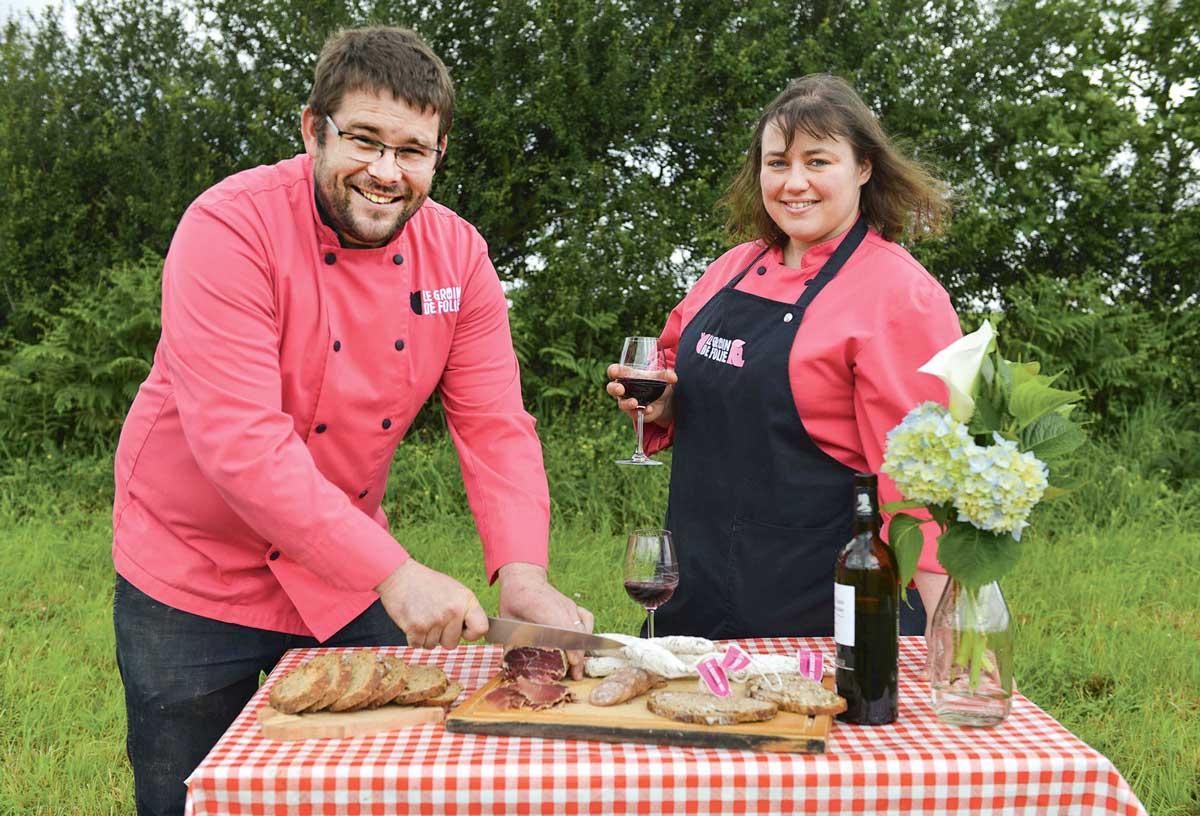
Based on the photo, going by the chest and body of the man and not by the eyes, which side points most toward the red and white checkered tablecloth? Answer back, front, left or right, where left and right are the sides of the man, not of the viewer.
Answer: front

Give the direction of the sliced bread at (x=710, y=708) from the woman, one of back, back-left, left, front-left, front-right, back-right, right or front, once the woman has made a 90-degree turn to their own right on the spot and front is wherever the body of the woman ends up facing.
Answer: back-left

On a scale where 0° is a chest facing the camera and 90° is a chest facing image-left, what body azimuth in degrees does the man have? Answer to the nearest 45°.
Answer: approximately 315°

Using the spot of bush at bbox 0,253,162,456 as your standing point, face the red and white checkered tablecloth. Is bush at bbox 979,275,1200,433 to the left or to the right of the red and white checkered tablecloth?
left

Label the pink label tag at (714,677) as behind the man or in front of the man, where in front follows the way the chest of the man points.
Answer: in front

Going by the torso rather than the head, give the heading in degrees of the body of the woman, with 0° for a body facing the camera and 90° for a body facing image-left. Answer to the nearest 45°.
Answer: approximately 45°

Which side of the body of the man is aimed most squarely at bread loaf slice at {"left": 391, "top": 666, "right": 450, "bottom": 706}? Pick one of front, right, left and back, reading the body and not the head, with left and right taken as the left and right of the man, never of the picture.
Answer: front

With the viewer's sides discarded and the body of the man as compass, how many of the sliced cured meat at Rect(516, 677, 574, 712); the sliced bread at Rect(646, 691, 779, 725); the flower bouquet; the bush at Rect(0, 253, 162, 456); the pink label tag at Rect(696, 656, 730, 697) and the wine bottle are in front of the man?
5

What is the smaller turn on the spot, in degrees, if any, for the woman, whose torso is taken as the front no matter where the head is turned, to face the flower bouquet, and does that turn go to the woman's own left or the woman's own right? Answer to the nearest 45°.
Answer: approximately 45° to the woman's own left

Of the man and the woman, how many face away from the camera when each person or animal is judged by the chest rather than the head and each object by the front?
0
